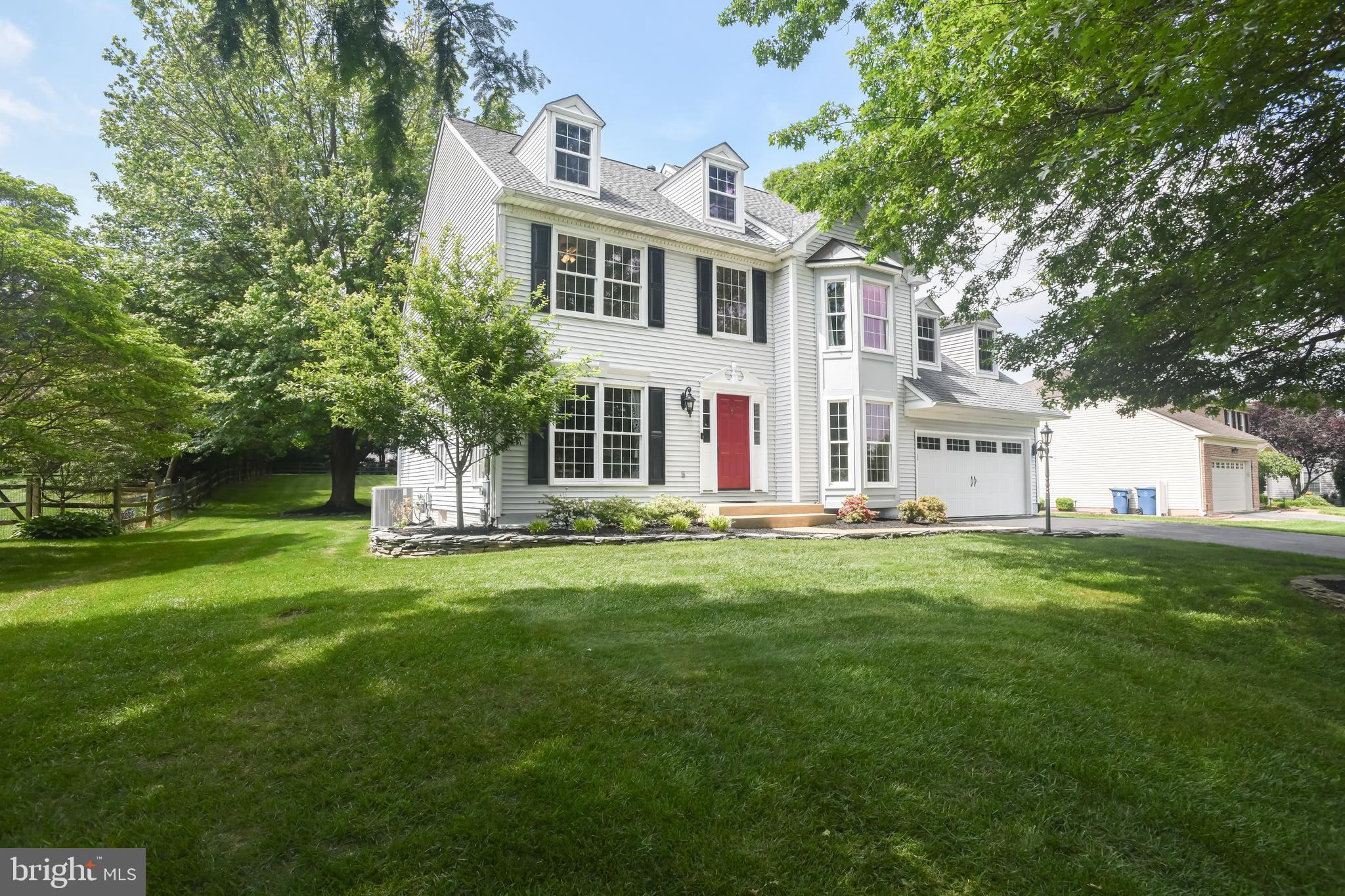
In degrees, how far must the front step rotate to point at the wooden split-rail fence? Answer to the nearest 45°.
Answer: approximately 135° to its right

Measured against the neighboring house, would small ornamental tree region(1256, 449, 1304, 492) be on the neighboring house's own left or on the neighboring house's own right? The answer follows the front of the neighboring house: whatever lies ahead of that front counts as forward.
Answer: on the neighboring house's own left

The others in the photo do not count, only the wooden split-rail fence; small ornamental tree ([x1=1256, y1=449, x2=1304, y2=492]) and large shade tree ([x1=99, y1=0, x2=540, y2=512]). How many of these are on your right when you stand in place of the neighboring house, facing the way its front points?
2

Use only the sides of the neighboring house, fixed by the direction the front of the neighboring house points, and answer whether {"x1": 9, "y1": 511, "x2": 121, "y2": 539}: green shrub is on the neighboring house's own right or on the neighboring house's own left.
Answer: on the neighboring house's own right

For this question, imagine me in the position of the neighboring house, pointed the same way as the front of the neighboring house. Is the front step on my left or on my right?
on my right

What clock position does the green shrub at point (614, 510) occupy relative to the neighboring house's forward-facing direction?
The green shrub is roughly at 2 o'clock from the neighboring house.

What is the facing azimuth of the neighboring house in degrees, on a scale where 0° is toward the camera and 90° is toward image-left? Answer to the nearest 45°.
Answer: approximately 315°

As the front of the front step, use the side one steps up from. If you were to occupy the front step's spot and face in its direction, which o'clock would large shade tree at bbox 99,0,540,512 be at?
The large shade tree is roughly at 5 o'clock from the front step.

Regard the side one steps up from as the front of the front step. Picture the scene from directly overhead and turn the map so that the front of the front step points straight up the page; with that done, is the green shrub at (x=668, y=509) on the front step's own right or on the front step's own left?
on the front step's own right

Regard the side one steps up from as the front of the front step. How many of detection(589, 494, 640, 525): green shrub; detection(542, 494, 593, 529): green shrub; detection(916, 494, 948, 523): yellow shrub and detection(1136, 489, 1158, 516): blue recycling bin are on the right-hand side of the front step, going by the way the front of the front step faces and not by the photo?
2

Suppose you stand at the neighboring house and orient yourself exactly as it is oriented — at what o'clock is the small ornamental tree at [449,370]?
The small ornamental tree is roughly at 2 o'clock from the neighboring house.

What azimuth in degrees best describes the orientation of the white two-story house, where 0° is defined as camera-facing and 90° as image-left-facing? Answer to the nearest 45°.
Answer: approximately 315°

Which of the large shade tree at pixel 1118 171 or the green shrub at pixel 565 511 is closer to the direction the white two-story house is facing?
the large shade tree
